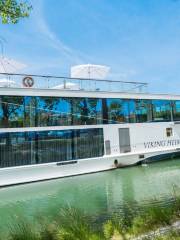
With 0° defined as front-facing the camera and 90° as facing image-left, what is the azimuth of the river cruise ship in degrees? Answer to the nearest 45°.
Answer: approximately 225°
